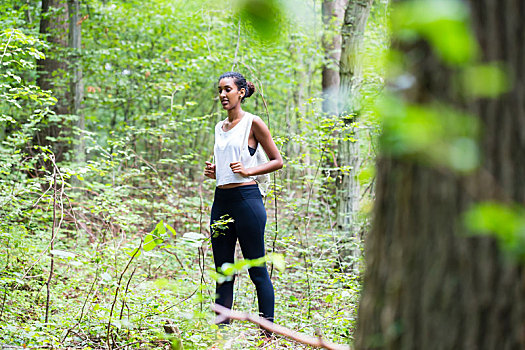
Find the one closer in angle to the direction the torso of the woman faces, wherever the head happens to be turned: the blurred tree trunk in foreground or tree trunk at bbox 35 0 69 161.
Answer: the blurred tree trunk in foreground

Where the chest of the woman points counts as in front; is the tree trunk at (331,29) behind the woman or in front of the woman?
behind

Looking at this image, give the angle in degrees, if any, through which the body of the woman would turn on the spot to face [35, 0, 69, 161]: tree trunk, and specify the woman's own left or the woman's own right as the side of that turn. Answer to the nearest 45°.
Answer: approximately 90° to the woman's own right

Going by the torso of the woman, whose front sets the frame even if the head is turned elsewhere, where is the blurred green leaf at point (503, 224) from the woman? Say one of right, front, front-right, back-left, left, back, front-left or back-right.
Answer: front-left

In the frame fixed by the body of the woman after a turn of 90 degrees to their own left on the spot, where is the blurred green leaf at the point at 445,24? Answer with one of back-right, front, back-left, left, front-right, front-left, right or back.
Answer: front-right

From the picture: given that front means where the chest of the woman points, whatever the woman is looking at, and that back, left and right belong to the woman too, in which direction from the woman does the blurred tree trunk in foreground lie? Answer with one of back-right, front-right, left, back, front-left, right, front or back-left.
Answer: front-left

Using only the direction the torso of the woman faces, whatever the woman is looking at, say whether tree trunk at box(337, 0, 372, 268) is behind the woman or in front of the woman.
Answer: behind

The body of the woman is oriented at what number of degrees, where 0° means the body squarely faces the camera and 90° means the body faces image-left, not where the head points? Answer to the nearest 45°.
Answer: approximately 45°

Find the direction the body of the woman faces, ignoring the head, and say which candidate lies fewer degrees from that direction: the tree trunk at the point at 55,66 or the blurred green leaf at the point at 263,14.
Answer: the blurred green leaf
